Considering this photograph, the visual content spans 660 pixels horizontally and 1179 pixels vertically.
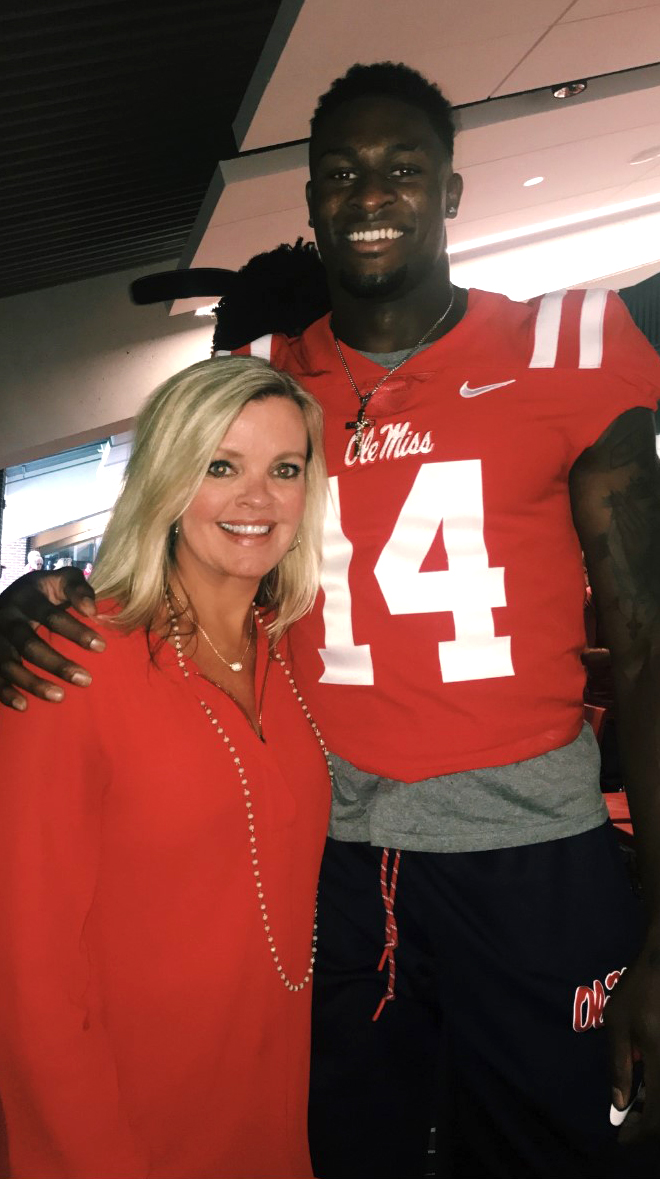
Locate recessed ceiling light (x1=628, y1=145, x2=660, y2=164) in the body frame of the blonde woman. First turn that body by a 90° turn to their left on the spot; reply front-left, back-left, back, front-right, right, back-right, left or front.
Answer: front

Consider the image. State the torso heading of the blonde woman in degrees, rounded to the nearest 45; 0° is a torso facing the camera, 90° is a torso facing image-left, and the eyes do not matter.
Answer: approximately 315°
